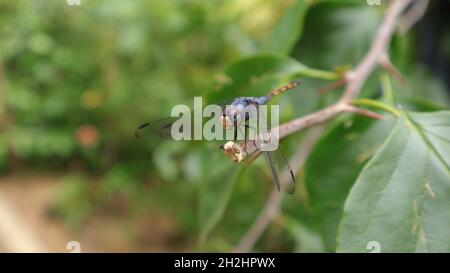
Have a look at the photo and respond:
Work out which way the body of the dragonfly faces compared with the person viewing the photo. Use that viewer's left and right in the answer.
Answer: facing the viewer and to the left of the viewer
